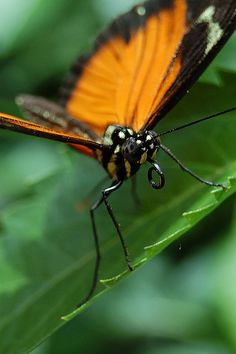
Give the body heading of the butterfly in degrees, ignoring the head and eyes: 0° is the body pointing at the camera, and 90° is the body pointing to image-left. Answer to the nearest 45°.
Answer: approximately 315°
